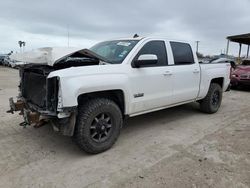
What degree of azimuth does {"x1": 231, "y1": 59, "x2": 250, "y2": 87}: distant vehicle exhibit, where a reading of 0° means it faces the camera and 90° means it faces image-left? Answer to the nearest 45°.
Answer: approximately 0°

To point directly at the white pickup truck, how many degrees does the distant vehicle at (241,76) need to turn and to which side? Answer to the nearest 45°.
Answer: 0° — it already faces it

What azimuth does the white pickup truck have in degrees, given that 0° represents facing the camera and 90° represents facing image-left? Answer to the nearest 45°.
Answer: approximately 45°

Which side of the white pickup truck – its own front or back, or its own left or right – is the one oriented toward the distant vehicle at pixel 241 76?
back
